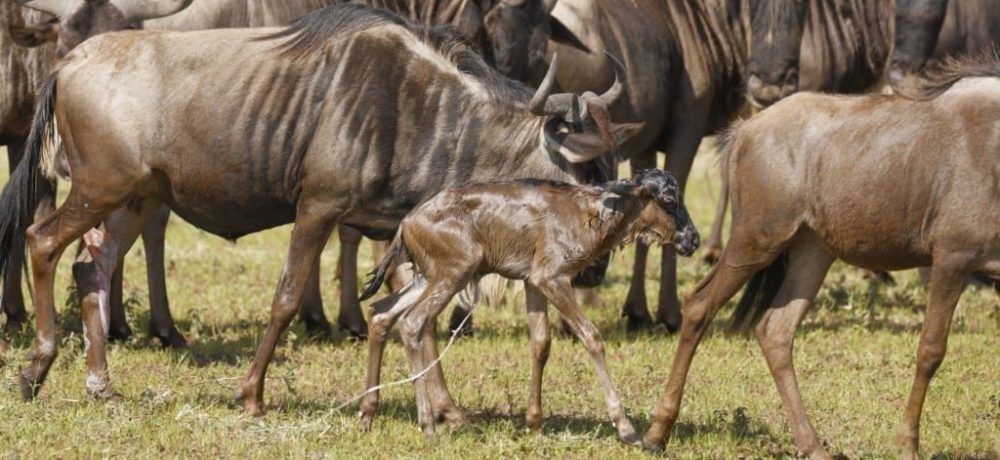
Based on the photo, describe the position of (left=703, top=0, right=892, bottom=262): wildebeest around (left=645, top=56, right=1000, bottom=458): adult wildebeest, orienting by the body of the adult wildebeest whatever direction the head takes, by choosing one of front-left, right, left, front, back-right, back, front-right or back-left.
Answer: left

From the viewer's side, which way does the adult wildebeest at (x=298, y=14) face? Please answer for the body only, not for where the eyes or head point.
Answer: to the viewer's right

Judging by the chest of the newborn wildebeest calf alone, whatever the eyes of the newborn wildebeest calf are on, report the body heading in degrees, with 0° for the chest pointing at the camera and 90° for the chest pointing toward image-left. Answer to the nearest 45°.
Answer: approximately 270°

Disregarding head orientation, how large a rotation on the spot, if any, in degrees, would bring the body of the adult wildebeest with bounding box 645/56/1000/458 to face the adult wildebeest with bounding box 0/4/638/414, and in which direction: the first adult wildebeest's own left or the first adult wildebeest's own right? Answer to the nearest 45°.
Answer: approximately 180°

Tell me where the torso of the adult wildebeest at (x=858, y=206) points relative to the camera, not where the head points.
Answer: to the viewer's right

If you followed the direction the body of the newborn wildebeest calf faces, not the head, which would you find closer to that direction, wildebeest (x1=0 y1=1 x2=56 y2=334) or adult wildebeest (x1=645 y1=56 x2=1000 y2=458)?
the adult wildebeest

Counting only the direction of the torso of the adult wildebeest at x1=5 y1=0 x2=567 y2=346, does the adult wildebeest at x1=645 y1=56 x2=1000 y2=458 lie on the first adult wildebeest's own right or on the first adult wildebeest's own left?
on the first adult wildebeest's own right

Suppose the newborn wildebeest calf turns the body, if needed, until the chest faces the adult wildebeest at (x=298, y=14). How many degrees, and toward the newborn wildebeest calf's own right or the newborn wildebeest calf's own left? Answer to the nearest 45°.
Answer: approximately 135° to the newborn wildebeest calf's own left

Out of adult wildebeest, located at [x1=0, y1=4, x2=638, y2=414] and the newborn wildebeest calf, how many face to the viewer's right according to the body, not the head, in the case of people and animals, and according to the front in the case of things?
2
